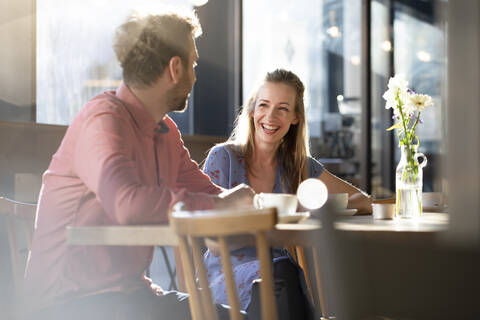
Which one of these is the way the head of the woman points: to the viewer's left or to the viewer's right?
to the viewer's left

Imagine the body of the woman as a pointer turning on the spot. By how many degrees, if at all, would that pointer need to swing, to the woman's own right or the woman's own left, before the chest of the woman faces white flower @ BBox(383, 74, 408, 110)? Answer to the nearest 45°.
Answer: approximately 45° to the woman's own left

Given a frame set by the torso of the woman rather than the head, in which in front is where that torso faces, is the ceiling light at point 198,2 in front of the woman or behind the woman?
behind

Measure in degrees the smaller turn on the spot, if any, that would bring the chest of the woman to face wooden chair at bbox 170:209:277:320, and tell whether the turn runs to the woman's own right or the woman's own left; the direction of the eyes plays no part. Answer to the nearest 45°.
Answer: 0° — they already face it

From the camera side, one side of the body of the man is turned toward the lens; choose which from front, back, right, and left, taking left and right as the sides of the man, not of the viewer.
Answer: right

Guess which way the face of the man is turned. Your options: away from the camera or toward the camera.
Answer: away from the camera

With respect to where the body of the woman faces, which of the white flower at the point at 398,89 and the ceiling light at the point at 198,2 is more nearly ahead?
the white flower

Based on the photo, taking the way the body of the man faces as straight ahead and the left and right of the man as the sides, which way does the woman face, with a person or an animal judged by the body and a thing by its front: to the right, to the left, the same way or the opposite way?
to the right
